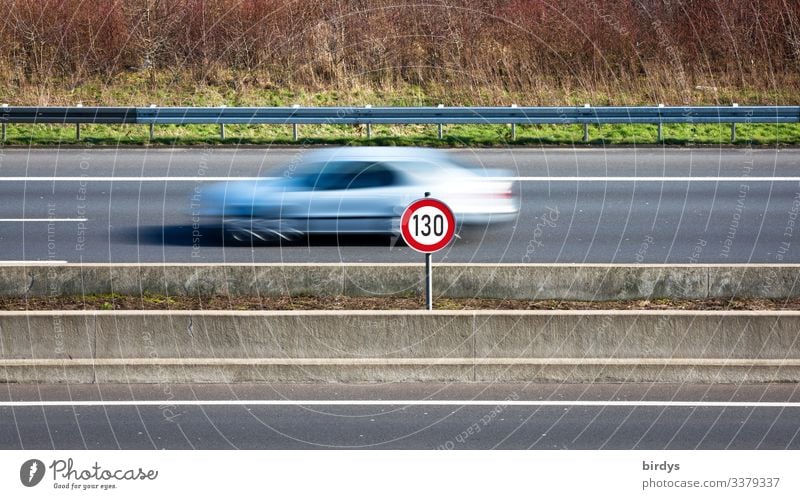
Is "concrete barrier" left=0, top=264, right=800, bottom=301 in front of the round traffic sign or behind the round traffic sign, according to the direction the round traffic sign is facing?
behind

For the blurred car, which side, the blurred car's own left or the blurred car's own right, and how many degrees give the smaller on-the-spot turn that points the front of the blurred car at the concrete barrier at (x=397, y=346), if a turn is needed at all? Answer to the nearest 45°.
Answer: approximately 90° to the blurred car's own left

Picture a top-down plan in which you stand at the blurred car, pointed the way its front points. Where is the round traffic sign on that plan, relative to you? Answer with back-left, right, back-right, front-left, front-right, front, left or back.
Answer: left

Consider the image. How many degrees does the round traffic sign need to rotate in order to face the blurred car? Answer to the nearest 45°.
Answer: approximately 180°

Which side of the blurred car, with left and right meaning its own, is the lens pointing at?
left

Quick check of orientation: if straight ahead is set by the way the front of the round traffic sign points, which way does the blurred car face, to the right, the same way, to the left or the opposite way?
to the right

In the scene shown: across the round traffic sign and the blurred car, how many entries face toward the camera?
1

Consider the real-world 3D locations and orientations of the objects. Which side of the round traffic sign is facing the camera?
front
